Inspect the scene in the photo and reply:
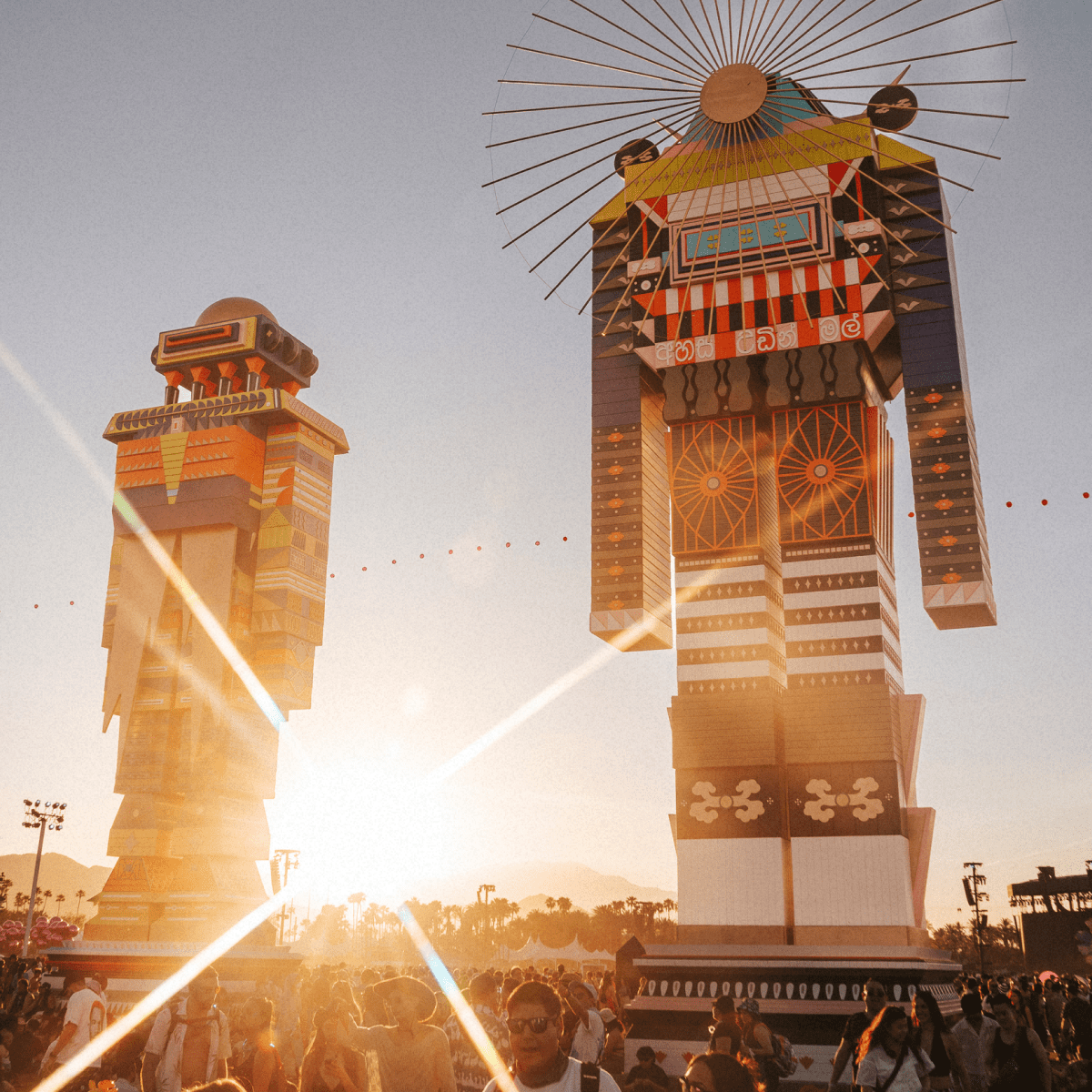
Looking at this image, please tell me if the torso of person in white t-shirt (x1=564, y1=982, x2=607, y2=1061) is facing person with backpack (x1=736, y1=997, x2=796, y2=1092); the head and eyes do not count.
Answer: no

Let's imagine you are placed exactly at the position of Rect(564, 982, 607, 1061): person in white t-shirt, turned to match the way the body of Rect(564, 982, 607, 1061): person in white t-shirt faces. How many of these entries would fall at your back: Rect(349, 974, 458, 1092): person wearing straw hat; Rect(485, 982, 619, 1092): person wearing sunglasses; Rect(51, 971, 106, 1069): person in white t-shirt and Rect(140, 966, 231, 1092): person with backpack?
0

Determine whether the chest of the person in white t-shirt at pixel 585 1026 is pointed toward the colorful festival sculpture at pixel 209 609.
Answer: no

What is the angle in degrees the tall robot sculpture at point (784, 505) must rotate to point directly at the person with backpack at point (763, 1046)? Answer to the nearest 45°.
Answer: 0° — it already faces them

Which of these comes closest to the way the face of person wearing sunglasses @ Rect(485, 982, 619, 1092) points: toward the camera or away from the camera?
toward the camera

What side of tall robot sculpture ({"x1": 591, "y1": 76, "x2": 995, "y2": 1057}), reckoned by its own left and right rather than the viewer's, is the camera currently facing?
front

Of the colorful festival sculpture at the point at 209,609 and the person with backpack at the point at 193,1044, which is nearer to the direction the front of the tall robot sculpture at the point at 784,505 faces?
the person with backpack

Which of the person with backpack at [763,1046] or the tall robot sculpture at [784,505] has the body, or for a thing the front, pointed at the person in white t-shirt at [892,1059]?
the tall robot sculpture

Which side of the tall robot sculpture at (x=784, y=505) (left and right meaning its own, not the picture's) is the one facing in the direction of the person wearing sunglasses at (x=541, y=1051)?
front

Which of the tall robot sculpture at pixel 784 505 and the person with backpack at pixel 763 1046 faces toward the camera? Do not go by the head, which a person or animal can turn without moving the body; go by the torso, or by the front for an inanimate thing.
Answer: the tall robot sculpture

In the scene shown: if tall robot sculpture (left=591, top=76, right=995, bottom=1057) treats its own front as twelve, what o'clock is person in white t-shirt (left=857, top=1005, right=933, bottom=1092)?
The person in white t-shirt is roughly at 12 o'clock from the tall robot sculpture.

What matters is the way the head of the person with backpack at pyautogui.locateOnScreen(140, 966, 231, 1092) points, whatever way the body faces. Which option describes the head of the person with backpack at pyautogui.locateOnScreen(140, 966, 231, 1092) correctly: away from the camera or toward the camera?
toward the camera

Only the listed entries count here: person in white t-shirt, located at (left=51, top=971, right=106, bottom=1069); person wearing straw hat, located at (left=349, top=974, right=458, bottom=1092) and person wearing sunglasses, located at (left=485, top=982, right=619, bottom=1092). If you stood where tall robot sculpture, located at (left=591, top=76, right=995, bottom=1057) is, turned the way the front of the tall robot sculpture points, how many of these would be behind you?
0

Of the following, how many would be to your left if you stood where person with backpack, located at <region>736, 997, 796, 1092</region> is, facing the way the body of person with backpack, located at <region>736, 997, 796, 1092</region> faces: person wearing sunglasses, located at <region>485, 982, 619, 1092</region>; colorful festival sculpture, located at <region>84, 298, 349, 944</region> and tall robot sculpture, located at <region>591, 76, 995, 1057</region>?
1
